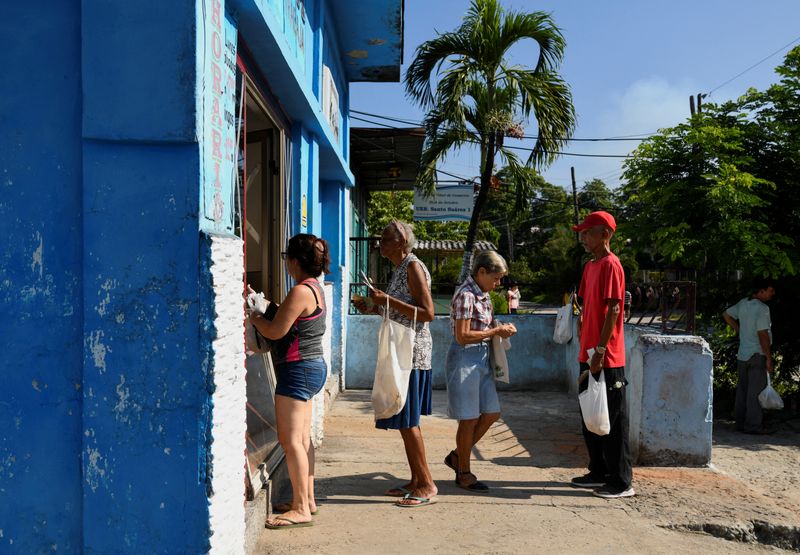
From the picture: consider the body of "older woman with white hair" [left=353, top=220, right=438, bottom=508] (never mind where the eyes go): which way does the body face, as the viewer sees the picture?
to the viewer's left

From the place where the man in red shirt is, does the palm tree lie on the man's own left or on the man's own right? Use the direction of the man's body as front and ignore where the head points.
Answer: on the man's own right

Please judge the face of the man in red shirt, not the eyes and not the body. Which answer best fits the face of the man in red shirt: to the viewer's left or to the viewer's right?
to the viewer's left

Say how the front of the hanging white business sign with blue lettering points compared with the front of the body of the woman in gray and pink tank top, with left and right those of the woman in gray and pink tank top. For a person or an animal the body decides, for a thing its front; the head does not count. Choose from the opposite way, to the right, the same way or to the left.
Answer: to the left

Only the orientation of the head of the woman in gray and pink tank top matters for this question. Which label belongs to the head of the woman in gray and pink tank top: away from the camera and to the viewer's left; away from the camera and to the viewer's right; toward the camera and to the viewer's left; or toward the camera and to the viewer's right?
away from the camera and to the viewer's left

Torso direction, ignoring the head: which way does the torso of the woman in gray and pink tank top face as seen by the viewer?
to the viewer's left

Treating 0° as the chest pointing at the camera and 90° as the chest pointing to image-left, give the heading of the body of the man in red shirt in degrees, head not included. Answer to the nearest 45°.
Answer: approximately 90°
